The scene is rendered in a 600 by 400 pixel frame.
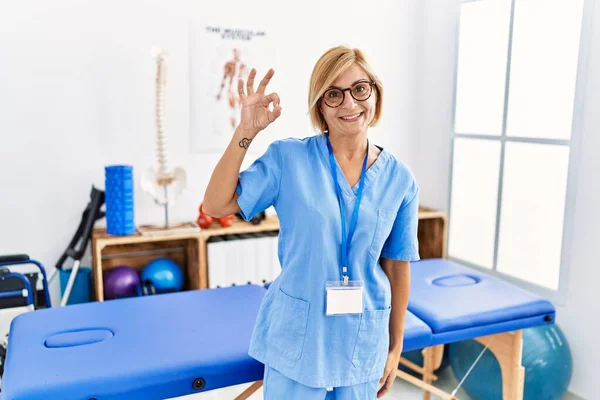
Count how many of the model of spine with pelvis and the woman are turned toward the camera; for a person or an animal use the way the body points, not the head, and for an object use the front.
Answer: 2

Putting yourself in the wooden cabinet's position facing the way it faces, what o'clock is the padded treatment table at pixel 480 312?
The padded treatment table is roughly at 10 o'clock from the wooden cabinet.

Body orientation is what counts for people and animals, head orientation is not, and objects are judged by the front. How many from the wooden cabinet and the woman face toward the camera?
2

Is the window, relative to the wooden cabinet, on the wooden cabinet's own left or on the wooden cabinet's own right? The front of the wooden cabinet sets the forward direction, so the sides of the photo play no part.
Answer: on the wooden cabinet's own left

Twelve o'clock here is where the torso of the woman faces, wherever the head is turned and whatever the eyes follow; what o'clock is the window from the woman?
The window is roughly at 7 o'clock from the woman.

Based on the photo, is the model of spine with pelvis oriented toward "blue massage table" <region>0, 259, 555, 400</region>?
yes

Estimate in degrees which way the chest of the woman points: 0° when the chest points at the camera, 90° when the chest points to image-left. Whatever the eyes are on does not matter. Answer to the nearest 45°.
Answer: approximately 0°
